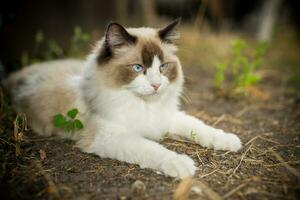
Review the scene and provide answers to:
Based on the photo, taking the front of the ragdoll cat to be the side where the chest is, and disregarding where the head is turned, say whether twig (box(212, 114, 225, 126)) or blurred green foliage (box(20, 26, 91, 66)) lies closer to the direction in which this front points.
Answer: the twig

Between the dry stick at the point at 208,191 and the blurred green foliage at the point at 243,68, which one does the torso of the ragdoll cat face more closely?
the dry stick

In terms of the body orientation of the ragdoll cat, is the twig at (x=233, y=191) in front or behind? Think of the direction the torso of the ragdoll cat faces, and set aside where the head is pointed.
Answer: in front

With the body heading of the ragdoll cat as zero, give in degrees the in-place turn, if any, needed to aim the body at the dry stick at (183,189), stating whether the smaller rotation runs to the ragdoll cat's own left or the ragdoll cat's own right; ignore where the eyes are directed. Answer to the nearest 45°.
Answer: approximately 45° to the ragdoll cat's own right

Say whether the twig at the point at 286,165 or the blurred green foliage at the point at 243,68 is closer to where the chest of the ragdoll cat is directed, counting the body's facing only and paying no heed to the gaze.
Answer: the twig

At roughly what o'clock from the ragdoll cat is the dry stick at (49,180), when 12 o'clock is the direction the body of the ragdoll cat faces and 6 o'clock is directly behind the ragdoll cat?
The dry stick is roughly at 3 o'clock from the ragdoll cat.

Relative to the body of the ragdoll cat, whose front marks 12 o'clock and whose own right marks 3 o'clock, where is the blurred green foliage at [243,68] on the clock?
The blurred green foliage is roughly at 9 o'clock from the ragdoll cat.

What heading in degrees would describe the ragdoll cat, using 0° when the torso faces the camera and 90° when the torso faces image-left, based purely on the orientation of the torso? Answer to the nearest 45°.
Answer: approximately 315°

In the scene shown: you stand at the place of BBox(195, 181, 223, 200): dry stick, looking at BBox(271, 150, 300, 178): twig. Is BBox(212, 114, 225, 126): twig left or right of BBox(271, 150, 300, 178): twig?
left

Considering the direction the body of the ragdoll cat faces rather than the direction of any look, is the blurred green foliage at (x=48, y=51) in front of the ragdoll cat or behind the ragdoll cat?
behind
